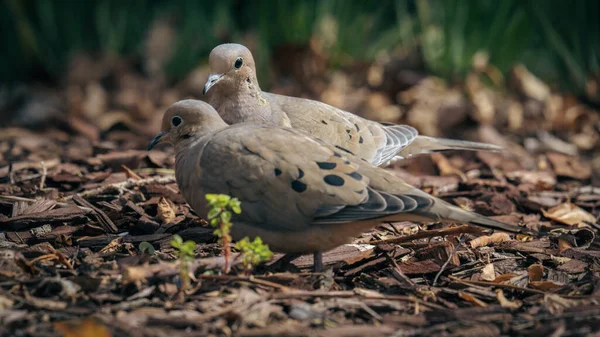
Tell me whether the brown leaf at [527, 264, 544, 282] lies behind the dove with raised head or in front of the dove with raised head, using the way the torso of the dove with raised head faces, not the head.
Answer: behind

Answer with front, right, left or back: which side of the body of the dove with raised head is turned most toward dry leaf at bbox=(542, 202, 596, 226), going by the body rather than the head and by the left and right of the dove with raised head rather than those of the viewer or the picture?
back

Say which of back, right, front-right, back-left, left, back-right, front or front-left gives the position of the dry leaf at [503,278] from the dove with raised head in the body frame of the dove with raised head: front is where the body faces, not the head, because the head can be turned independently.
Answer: back-left

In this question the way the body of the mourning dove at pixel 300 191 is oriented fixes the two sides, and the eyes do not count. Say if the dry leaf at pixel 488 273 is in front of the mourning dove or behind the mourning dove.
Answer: behind

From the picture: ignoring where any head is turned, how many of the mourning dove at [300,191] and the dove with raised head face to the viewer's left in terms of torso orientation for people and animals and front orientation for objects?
2

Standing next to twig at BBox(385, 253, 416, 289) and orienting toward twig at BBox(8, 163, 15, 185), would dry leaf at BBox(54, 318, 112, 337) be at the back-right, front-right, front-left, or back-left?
front-left

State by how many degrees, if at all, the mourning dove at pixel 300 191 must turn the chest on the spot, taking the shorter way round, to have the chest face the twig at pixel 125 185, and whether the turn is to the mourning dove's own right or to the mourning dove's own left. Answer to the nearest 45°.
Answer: approximately 45° to the mourning dove's own right

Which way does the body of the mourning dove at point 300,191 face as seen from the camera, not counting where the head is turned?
to the viewer's left

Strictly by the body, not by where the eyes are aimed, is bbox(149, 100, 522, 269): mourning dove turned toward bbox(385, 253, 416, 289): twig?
no

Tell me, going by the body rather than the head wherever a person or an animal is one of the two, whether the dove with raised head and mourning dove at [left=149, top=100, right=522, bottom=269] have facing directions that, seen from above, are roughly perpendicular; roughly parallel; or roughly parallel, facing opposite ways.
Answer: roughly parallel

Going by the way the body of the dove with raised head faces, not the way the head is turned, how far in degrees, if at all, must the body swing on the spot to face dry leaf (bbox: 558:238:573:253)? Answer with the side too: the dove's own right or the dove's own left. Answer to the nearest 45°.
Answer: approximately 180°

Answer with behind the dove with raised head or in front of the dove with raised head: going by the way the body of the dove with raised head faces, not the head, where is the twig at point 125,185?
in front

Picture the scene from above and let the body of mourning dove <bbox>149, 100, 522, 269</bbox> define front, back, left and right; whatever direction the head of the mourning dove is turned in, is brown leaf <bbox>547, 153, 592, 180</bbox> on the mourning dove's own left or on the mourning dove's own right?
on the mourning dove's own right

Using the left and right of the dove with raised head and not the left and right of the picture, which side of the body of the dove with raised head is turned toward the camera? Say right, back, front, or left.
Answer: left

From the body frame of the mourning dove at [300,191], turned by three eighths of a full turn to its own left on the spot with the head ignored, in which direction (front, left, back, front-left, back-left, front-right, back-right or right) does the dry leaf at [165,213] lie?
back

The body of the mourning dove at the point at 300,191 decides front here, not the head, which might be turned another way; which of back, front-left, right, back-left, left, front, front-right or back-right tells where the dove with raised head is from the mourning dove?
right

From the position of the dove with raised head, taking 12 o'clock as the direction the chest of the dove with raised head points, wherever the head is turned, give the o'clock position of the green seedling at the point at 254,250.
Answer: The green seedling is roughly at 9 o'clock from the dove with raised head.

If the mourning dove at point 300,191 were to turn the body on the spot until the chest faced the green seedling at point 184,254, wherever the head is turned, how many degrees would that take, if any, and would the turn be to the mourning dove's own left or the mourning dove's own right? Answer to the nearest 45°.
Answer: approximately 45° to the mourning dove's own left
